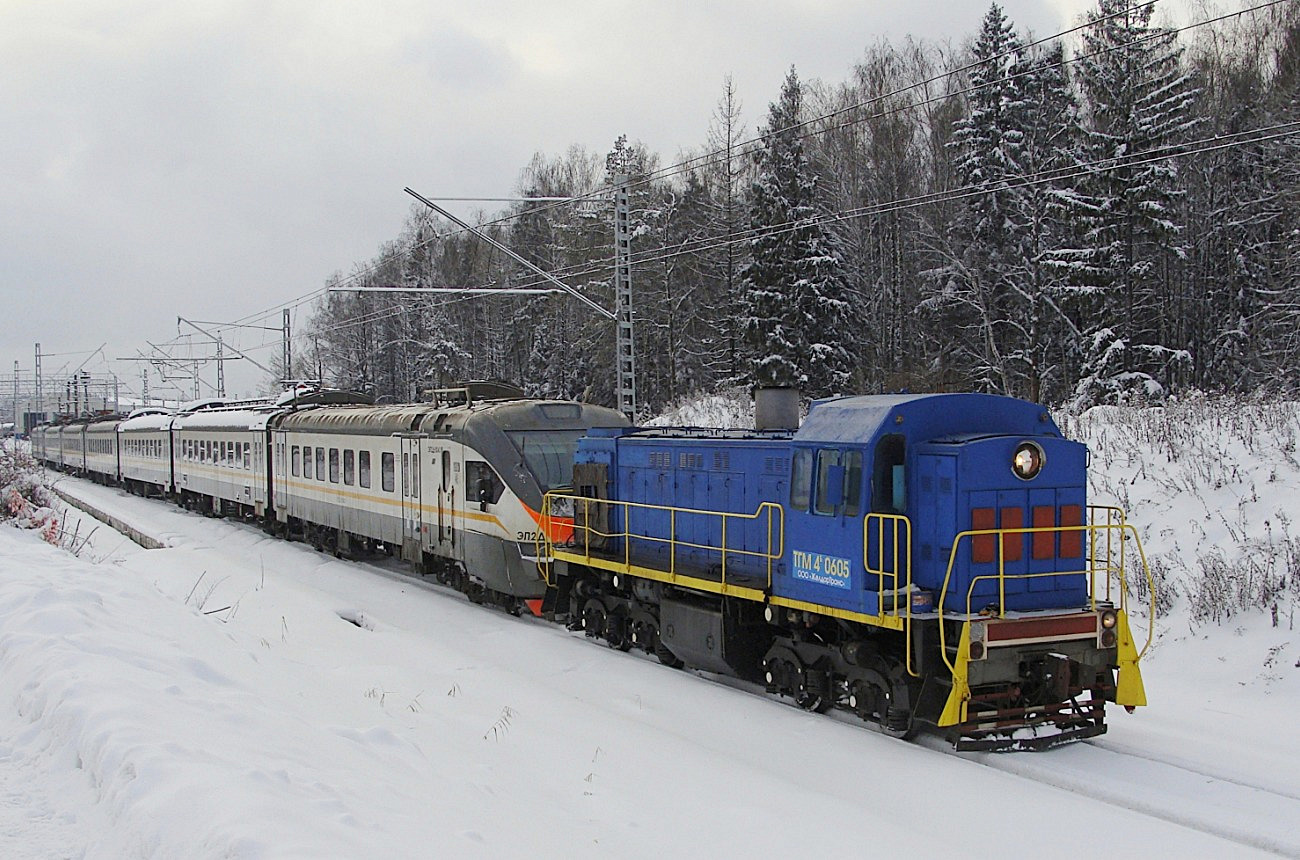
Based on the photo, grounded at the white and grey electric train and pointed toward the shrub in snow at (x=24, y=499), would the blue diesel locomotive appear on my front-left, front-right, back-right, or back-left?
back-left

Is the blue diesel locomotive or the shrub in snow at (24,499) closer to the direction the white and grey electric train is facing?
the blue diesel locomotive

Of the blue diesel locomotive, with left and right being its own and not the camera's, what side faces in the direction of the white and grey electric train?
back

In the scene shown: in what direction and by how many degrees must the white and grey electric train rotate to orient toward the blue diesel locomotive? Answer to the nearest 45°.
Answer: approximately 45° to its right

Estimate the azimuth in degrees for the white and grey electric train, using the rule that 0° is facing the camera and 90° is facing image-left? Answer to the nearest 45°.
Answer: approximately 315°

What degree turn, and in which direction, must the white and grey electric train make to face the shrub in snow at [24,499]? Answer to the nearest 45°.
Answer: approximately 180°

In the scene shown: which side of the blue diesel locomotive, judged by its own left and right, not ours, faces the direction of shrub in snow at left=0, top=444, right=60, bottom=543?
back

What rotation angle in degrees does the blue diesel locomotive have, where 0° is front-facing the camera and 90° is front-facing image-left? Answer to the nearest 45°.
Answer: approximately 315°
